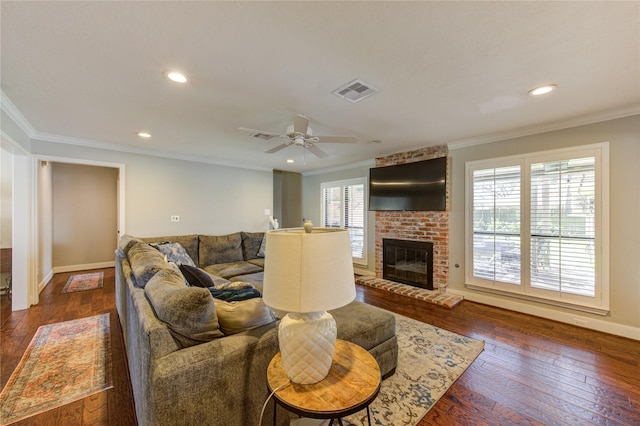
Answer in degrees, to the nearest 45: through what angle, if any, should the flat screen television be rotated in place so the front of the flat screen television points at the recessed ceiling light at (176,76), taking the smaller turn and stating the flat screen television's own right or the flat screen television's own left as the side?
0° — it already faces it

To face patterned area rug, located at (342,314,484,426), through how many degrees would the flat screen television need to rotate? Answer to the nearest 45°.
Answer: approximately 45° to its left

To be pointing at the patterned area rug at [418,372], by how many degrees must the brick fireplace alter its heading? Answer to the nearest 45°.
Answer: approximately 45° to its left

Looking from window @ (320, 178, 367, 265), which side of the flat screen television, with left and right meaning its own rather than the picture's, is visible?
right

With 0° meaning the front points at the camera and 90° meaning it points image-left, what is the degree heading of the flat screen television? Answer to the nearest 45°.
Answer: approximately 45°

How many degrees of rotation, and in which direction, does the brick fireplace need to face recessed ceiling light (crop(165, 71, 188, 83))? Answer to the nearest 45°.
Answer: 0° — it already faces it

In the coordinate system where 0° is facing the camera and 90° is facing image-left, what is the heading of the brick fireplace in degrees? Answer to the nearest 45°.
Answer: approximately 45°

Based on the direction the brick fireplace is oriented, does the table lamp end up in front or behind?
in front

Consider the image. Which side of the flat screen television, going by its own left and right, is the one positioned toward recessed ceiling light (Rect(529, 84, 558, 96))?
left
